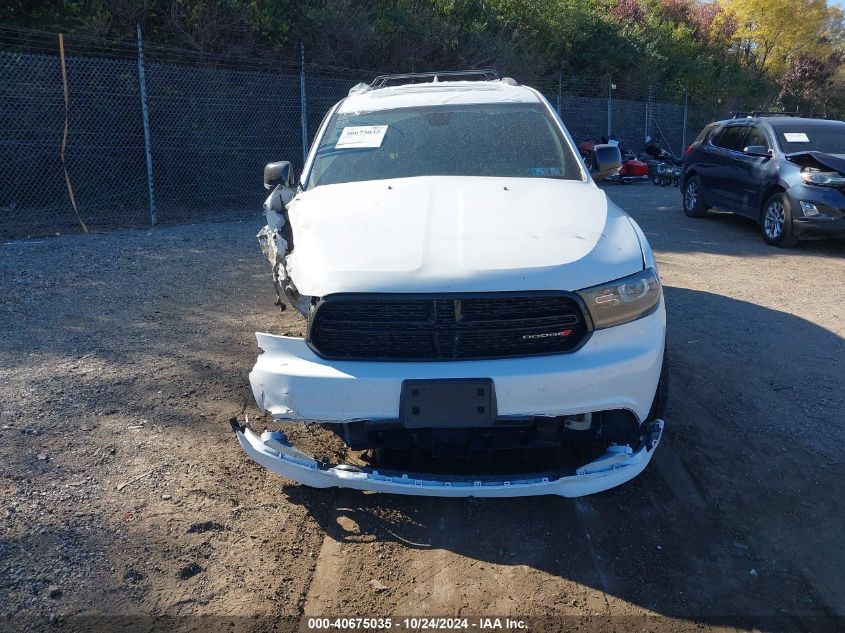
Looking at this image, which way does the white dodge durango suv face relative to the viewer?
toward the camera

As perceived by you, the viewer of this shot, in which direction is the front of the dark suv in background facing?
facing the viewer and to the right of the viewer

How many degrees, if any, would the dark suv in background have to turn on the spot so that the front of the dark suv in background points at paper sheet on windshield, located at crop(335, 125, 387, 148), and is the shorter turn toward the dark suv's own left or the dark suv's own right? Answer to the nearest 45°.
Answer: approximately 45° to the dark suv's own right

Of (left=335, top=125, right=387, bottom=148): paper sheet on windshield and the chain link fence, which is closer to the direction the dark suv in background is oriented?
the paper sheet on windshield

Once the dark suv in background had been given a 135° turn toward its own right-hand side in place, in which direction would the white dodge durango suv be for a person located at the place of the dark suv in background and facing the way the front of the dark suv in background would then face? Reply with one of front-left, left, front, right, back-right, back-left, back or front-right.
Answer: left

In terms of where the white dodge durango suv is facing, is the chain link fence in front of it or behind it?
behind
